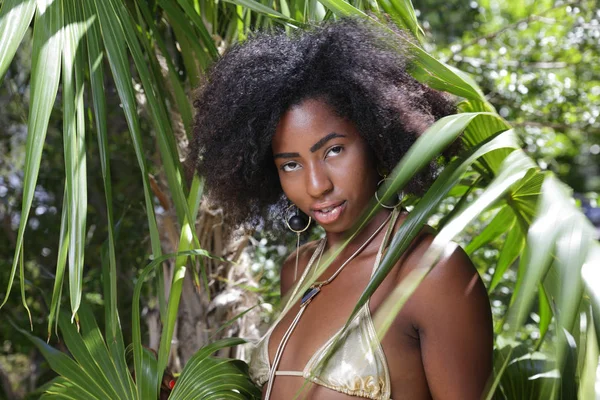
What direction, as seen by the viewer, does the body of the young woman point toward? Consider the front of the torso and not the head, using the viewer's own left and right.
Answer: facing the viewer and to the left of the viewer
